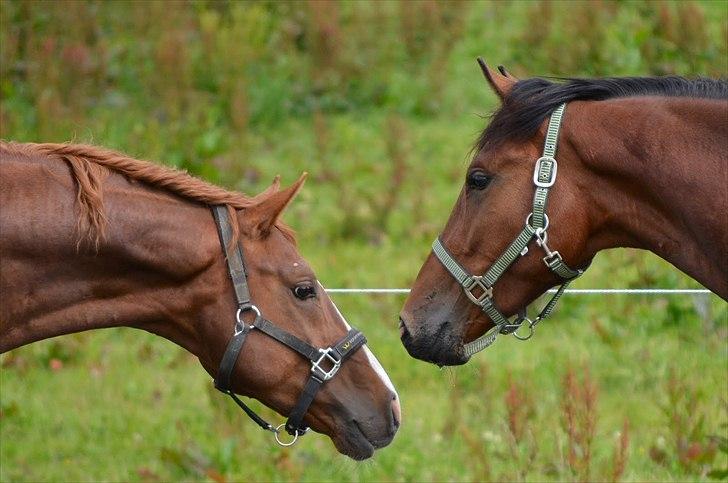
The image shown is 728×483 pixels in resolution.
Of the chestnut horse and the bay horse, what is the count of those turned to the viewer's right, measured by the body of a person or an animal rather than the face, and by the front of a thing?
1

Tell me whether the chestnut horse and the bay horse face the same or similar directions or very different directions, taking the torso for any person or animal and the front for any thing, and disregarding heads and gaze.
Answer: very different directions

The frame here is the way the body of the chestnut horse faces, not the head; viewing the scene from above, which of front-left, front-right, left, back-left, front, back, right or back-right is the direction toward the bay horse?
front

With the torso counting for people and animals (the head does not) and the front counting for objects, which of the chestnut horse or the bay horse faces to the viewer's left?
the bay horse

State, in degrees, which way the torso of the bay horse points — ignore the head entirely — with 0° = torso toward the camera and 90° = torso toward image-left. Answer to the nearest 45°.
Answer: approximately 90°

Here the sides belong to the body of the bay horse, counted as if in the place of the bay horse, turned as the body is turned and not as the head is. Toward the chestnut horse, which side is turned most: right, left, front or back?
front

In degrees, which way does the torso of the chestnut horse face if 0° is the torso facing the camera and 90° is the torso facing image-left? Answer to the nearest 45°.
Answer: approximately 270°
